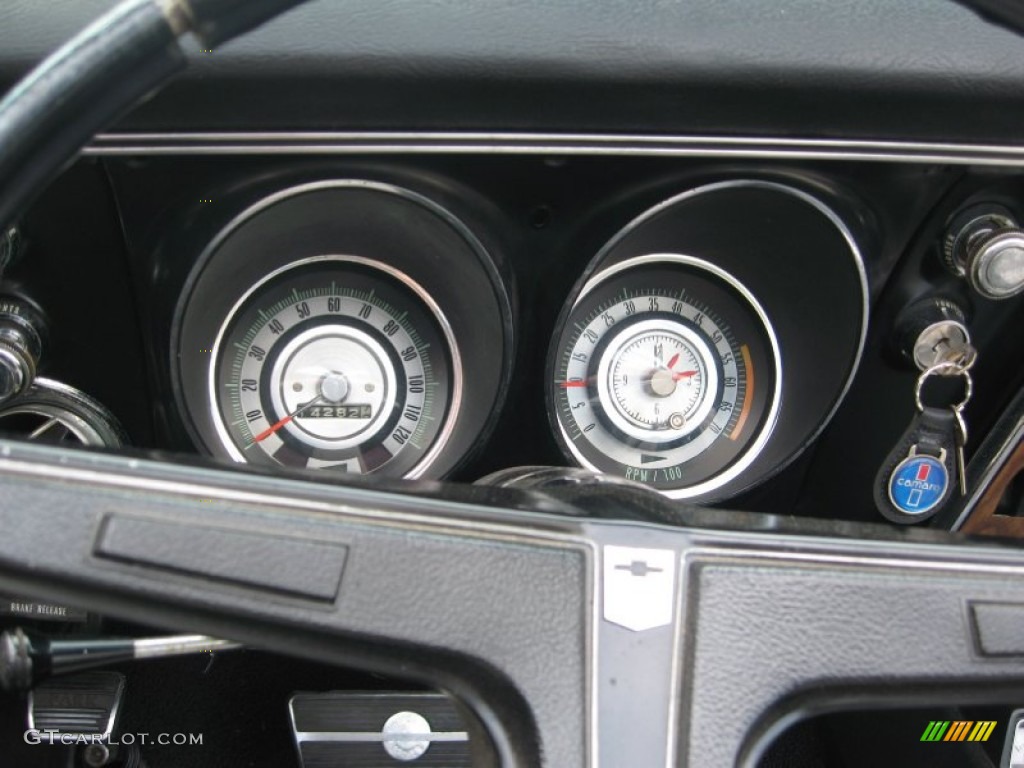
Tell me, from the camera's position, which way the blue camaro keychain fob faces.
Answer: facing the viewer
